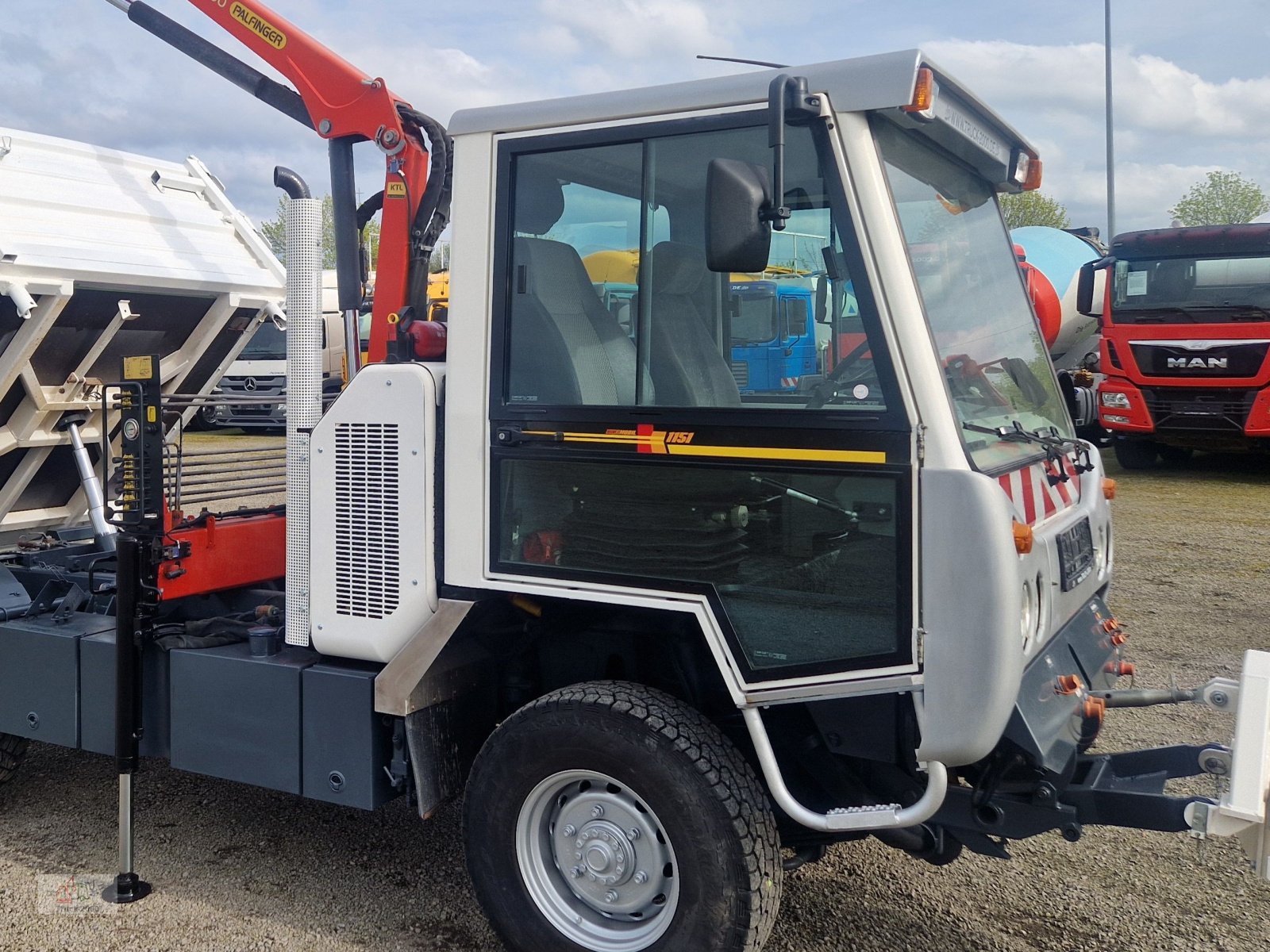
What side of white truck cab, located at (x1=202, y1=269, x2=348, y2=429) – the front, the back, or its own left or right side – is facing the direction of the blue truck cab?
left

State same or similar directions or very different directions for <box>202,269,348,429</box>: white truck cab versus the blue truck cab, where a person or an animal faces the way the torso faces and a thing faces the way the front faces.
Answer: same or similar directions

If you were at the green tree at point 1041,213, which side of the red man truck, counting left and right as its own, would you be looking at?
back

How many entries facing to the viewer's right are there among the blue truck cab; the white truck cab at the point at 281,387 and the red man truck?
0

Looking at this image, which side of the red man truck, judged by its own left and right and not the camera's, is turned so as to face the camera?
front

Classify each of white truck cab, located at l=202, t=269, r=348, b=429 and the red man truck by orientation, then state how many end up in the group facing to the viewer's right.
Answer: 0

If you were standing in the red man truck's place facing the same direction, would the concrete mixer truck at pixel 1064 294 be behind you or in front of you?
behind

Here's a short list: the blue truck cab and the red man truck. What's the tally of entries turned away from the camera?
0

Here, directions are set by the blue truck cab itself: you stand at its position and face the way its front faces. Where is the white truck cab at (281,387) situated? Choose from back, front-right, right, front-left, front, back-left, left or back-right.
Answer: right

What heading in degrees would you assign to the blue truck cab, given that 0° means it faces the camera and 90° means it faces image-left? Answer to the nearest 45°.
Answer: approximately 45°
